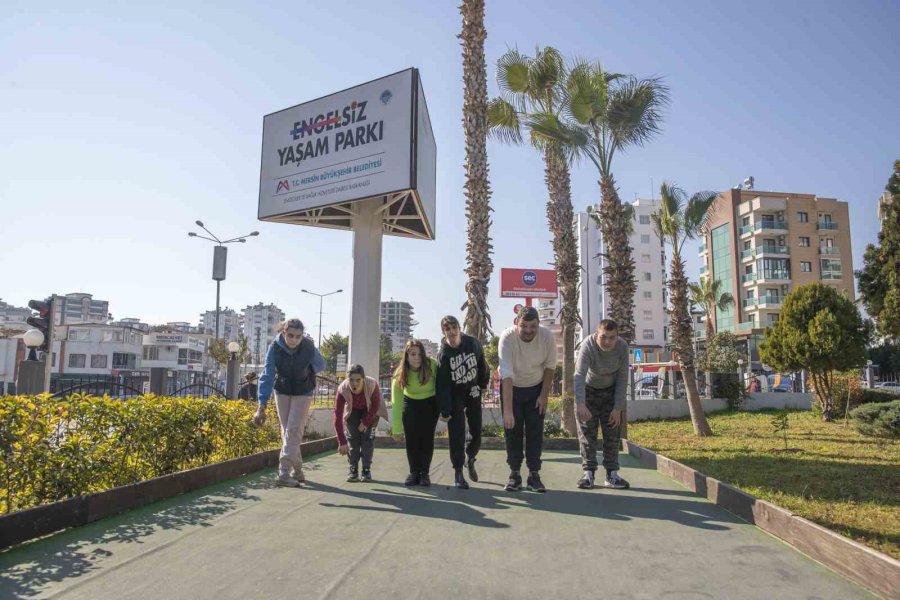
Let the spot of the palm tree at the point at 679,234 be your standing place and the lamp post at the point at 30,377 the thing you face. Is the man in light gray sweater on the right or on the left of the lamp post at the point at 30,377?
left

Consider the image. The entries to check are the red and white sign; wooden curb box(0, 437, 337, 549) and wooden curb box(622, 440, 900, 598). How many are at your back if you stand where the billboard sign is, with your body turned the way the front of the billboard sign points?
1

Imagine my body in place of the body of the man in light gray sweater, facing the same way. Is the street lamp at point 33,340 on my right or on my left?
on my right

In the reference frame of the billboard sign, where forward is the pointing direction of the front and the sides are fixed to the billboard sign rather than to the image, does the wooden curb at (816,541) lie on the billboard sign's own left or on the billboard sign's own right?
on the billboard sign's own left

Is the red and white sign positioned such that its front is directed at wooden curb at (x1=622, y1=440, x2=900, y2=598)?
yes

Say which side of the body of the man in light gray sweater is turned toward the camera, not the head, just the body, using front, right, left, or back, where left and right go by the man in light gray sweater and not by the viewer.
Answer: front

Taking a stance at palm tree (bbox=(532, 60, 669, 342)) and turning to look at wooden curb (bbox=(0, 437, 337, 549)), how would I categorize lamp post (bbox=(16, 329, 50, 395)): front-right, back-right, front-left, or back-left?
front-right

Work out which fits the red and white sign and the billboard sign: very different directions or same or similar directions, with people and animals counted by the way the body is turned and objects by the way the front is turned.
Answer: same or similar directions

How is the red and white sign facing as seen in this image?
toward the camera

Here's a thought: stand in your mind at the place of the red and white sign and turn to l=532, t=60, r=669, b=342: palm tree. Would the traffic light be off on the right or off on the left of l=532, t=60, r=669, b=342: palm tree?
right

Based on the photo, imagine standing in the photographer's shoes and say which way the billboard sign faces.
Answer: facing the viewer and to the left of the viewer

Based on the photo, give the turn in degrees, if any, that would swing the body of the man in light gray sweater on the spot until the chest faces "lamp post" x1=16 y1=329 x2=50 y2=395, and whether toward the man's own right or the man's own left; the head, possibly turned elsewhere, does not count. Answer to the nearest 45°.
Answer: approximately 90° to the man's own right

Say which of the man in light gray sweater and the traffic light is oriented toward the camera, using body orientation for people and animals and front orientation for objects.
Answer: the man in light gray sweater

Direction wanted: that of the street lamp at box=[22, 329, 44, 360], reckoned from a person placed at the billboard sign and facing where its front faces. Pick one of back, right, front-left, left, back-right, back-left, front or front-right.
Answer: front-right

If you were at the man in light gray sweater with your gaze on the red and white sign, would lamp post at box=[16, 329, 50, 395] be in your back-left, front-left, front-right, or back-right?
front-left

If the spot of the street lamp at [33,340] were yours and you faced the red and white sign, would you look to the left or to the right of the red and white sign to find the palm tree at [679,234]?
right
